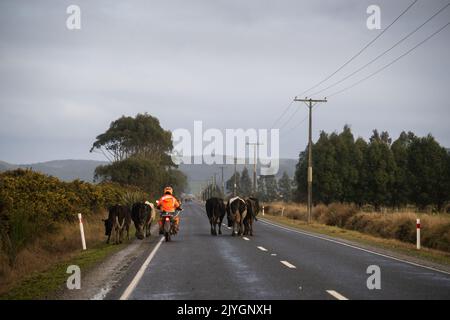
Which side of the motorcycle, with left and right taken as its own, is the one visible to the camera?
back

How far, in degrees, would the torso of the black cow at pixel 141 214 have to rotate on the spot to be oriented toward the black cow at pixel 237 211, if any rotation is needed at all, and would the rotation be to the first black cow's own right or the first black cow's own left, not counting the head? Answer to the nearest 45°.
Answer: approximately 90° to the first black cow's own right

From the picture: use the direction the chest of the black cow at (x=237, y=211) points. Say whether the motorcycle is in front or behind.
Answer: behind

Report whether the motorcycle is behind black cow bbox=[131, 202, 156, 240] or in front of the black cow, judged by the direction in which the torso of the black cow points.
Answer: behind

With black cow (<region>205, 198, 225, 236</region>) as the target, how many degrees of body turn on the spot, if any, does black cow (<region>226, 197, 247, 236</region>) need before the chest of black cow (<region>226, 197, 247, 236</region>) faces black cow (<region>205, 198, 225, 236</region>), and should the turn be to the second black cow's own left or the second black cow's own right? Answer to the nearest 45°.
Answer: approximately 45° to the second black cow's own left

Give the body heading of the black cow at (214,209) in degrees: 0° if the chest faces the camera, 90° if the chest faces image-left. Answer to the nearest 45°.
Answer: approximately 180°

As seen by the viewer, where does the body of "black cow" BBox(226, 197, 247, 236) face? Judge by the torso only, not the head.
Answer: away from the camera

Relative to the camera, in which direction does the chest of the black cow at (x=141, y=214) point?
away from the camera
